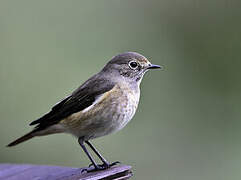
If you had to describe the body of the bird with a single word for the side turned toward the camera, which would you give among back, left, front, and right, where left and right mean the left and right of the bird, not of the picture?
right
